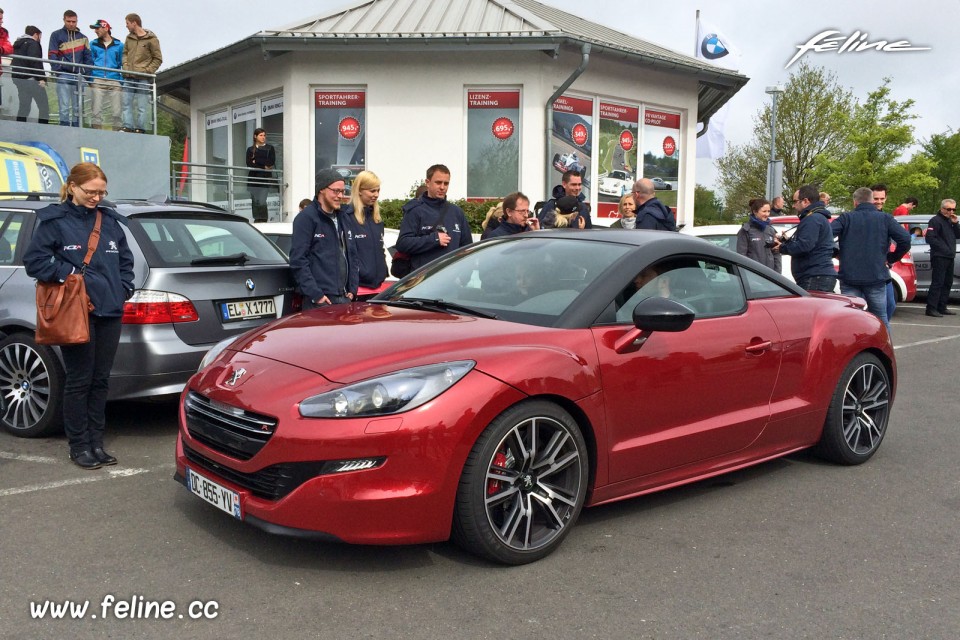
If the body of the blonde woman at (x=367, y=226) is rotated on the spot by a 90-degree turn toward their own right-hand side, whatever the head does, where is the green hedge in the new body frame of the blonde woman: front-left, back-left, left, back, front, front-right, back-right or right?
back-right

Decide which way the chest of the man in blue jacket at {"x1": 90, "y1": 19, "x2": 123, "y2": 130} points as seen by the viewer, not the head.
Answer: toward the camera

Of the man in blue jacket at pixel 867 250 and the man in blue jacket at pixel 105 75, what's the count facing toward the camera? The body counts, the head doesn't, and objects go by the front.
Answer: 1

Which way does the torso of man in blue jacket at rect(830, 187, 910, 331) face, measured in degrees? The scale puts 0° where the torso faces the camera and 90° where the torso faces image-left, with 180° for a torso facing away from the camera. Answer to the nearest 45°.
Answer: approximately 180°

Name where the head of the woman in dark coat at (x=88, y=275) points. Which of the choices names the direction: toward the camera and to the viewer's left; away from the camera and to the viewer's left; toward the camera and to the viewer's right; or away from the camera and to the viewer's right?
toward the camera and to the viewer's right

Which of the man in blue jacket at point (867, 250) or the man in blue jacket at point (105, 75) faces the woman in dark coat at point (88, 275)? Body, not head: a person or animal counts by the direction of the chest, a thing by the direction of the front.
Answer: the man in blue jacket at point (105, 75)

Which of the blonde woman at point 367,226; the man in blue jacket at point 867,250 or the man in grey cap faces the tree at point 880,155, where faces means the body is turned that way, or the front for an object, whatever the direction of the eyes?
the man in blue jacket

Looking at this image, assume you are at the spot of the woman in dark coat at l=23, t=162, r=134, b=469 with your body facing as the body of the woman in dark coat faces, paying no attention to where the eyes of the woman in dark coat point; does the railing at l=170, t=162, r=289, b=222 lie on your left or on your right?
on your left

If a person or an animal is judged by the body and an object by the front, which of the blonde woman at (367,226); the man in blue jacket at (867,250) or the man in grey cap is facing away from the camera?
the man in blue jacket

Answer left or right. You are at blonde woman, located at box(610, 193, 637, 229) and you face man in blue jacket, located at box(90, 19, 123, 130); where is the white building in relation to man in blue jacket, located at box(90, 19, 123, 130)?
right

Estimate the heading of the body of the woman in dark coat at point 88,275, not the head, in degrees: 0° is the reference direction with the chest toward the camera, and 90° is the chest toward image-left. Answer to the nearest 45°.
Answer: approximately 315°

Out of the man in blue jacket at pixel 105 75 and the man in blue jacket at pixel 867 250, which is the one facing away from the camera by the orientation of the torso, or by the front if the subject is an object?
the man in blue jacket at pixel 867 250

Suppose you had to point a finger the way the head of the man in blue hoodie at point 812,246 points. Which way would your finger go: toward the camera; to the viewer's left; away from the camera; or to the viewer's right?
to the viewer's left

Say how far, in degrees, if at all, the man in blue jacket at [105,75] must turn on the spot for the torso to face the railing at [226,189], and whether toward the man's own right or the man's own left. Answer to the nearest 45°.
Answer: approximately 135° to the man's own left

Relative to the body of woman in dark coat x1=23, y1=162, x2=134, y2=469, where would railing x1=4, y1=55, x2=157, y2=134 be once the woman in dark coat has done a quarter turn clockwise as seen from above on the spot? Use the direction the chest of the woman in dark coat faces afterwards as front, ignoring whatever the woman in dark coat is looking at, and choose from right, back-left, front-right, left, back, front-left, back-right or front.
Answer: back-right

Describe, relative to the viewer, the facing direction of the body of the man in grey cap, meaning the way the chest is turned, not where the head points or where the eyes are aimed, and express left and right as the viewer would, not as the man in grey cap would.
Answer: facing the viewer and to the right of the viewer

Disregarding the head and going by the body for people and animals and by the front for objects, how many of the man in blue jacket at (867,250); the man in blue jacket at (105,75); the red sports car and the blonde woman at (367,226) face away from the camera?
1
